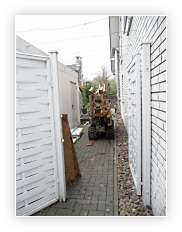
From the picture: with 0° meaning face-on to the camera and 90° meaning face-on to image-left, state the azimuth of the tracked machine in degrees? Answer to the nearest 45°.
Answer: approximately 0°

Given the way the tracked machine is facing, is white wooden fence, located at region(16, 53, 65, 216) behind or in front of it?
in front

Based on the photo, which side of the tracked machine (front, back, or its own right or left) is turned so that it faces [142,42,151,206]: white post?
front

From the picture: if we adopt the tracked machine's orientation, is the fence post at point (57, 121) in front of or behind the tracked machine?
in front
